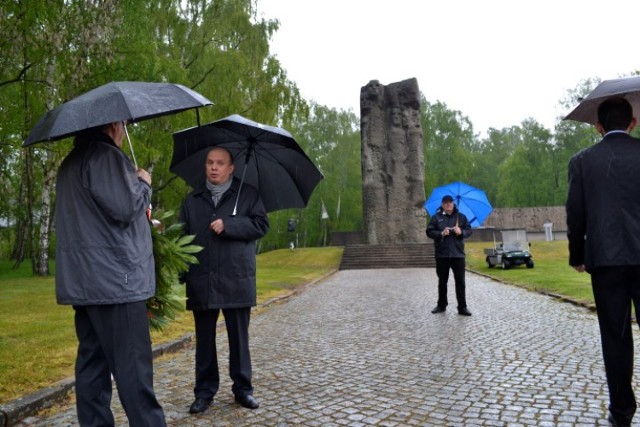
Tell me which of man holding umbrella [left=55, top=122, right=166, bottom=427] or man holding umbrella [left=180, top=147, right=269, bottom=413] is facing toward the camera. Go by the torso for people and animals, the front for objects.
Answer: man holding umbrella [left=180, top=147, right=269, bottom=413]

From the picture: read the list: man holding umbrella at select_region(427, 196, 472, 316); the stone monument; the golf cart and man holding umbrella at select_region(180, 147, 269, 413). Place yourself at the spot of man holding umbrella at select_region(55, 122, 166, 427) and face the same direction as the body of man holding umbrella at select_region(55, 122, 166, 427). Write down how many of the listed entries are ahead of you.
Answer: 4

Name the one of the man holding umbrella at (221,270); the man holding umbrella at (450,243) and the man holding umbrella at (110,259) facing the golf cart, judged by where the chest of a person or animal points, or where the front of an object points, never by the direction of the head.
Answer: the man holding umbrella at (110,259)

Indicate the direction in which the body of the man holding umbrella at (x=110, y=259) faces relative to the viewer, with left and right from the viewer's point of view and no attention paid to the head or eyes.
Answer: facing away from the viewer and to the right of the viewer

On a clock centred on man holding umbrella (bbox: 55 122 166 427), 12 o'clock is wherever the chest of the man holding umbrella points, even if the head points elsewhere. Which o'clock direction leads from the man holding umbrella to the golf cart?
The golf cart is roughly at 12 o'clock from the man holding umbrella.

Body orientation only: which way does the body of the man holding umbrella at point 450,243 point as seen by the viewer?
toward the camera

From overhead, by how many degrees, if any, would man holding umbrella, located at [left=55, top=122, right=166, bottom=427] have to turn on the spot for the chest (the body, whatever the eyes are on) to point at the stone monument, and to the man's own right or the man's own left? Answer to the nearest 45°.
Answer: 0° — they already face it

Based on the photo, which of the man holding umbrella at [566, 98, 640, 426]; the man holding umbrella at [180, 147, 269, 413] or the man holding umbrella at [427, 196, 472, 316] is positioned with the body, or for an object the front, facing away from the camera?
the man holding umbrella at [566, 98, 640, 426]

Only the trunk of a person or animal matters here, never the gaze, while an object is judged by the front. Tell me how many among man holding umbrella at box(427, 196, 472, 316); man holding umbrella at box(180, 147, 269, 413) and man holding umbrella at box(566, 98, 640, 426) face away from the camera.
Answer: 1

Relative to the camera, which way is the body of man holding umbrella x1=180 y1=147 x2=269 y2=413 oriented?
toward the camera

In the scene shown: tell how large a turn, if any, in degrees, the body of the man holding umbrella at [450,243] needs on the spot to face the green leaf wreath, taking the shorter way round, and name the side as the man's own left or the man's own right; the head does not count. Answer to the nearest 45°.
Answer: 0° — they already face it

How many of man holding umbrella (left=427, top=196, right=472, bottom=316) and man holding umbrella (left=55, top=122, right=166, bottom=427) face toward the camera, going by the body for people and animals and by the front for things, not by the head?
1

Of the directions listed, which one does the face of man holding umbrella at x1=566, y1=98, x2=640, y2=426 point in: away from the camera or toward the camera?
away from the camera

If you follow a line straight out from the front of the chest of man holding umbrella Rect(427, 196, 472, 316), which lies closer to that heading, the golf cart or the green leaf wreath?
the green leaf wreath

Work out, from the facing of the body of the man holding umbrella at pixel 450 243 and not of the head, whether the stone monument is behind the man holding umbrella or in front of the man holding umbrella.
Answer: behind

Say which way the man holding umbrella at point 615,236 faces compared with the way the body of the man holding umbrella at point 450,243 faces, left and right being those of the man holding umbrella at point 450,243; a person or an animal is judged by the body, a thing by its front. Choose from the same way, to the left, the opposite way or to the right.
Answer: the opposite way

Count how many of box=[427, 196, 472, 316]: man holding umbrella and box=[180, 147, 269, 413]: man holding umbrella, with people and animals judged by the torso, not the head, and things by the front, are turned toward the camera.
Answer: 2

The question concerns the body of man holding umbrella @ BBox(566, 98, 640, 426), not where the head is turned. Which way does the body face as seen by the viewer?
away from the camera

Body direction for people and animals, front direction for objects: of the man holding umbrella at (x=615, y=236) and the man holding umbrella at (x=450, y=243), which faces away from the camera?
the man holding umbrella at (x=615, y=236)

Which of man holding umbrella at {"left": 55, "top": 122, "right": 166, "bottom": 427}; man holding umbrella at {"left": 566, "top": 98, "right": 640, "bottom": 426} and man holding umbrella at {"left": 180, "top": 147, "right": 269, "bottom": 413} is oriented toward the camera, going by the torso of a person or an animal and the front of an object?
man holding umbrella at {"left": 180, "top": 147, "right": 269, "bottom": 413}

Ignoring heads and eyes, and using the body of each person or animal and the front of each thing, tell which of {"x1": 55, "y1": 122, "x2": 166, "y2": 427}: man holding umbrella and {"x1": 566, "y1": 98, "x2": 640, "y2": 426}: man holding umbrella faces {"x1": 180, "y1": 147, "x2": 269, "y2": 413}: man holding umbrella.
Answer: {"x1": 55, "y1": 122, "x2": 166, "y2": 427}: man holding umbrella
